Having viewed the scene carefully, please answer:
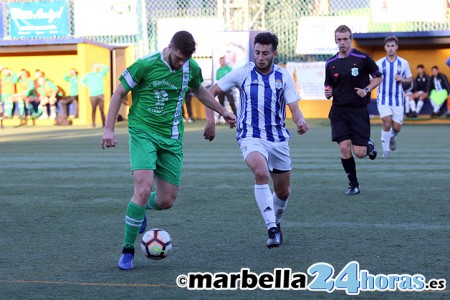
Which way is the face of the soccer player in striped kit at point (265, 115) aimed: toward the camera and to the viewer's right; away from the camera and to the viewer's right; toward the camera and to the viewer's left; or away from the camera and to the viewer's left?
toward the camera and to the viewer's left

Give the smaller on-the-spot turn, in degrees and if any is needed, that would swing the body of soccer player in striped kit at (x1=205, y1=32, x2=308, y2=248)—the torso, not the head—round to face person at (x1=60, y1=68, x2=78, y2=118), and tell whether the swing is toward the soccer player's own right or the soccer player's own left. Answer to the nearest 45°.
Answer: approximately 180°

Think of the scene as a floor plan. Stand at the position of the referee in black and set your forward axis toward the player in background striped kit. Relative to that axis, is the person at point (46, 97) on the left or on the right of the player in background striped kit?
left

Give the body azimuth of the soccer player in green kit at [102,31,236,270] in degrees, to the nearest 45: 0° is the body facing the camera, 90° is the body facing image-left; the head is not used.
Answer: approximately 0°

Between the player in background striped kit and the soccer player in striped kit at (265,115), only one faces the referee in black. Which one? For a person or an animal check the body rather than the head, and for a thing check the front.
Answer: the player in background striped kit

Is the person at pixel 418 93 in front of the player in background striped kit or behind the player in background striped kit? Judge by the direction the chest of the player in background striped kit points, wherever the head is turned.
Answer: behind

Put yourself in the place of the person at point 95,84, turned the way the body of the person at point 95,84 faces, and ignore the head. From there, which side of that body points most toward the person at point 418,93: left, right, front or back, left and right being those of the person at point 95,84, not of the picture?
left

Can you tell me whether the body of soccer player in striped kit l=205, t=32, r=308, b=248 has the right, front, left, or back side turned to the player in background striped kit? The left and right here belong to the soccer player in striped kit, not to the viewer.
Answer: back

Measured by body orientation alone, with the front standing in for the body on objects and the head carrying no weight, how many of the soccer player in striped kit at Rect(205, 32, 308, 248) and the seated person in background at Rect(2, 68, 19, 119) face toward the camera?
2
